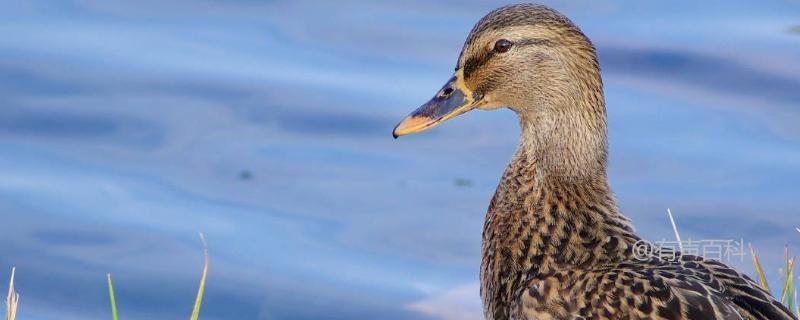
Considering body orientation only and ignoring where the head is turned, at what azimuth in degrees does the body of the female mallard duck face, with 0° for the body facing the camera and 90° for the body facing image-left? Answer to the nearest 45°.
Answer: approximately 90°
